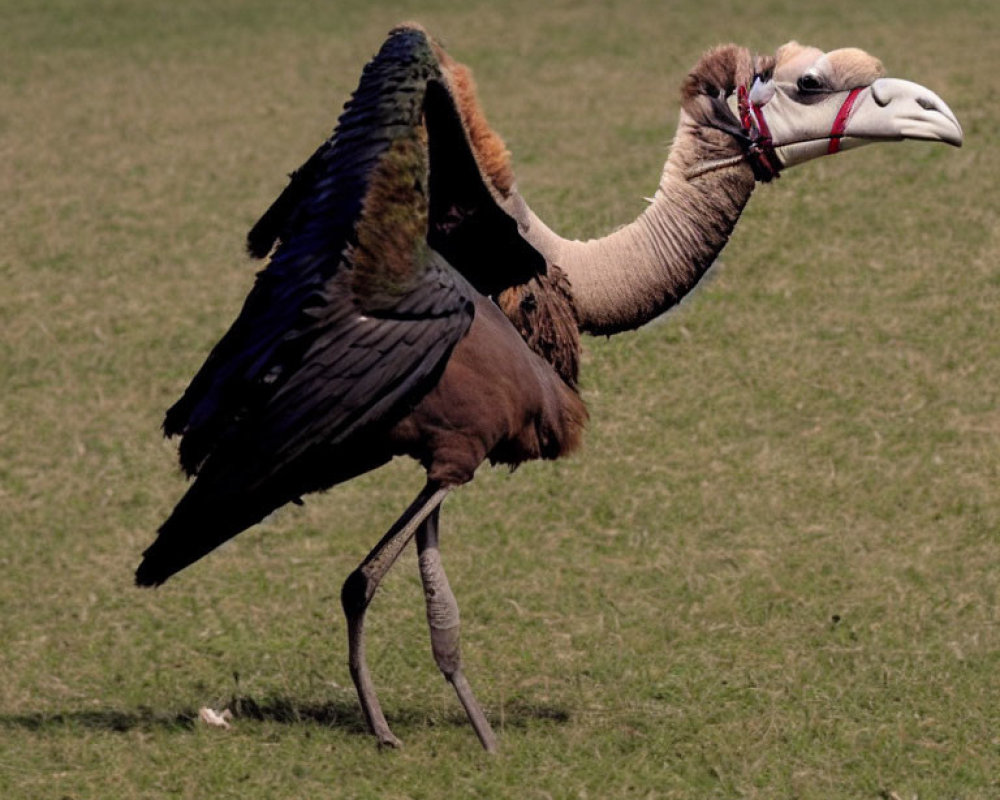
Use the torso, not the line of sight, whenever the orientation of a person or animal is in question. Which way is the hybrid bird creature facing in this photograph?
to the viewer's right
